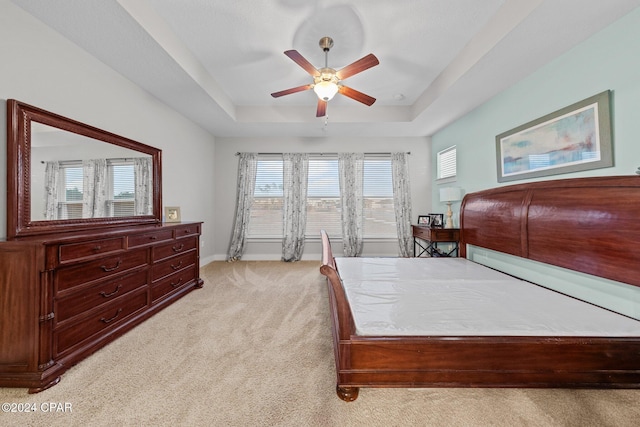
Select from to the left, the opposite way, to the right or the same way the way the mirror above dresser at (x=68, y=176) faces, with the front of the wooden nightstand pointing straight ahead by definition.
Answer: the opposite way

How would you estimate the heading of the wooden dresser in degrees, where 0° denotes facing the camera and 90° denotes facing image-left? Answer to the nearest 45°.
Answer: approximately 315°

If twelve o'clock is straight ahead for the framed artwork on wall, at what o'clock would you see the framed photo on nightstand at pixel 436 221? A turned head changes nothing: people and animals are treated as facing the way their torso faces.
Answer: The framed photo on nightstand is roughly at 3 o'clock from the framed artwork on wall.

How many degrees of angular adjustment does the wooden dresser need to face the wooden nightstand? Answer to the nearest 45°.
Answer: approximately 45° to its left

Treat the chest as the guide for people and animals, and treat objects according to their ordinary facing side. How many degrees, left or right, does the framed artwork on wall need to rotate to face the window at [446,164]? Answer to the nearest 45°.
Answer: approximately 90° to its right

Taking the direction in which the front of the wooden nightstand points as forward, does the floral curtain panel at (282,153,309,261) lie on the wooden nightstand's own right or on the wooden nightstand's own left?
on the wooden nightstand's own right

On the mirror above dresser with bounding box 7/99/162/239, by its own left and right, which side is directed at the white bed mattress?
front

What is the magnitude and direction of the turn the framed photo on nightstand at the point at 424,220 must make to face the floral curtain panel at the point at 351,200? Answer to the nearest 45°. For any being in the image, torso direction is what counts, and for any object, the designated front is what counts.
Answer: approximately 45° to its right

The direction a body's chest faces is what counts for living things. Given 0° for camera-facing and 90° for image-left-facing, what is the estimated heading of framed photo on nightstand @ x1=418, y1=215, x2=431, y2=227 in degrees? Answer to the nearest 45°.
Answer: approximately 45°

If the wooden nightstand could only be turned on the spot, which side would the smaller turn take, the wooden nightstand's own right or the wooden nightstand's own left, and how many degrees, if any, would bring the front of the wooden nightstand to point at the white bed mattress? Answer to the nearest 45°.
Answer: approximately 45° to the wooden nightstand's own left

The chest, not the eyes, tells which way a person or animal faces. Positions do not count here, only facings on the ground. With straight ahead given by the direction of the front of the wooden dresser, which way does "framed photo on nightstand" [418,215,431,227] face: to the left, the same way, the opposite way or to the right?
to the right

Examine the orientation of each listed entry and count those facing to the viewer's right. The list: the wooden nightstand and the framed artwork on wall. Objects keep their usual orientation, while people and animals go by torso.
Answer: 0

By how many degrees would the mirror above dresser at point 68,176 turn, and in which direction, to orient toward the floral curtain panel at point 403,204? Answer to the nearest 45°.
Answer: approximately 45° to its left

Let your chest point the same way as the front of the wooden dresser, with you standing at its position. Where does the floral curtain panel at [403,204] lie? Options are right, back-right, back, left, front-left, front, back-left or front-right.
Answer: front-left

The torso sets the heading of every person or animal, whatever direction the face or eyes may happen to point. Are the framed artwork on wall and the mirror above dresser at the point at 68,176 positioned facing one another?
yes

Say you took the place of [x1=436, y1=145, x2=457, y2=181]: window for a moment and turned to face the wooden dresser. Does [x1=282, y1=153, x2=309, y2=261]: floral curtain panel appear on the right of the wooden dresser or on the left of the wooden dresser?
right

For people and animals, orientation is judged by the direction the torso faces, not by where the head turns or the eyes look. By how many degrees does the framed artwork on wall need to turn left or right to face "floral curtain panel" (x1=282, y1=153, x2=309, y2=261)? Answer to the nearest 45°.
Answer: approximately 45° to its right

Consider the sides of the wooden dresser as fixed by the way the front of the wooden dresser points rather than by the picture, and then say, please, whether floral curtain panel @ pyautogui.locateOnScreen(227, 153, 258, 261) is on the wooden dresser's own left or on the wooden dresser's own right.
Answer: on the wooden dresser's own left

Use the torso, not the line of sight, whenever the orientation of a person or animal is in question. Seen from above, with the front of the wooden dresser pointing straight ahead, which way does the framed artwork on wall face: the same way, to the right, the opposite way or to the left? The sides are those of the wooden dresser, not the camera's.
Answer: the opposite way
